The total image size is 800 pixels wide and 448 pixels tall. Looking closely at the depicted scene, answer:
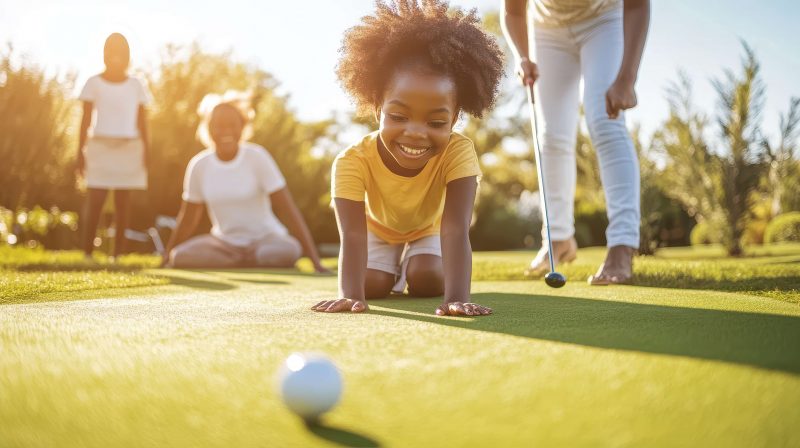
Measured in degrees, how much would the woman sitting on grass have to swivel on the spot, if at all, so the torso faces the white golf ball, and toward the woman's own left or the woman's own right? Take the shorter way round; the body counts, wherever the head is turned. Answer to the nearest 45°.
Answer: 0° — they already face it

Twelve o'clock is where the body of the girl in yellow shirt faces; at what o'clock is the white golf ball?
The white golf ball is roughly at 12 o'clock from the girl in yellow shirt.

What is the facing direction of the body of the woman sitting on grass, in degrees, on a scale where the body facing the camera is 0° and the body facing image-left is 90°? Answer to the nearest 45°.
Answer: approximately 0°

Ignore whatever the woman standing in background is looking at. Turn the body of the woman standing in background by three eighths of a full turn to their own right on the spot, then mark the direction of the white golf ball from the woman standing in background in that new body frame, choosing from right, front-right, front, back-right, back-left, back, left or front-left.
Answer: back-left

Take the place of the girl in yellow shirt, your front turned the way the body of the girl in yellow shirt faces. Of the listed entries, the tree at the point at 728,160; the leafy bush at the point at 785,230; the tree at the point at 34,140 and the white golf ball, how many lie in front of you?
1

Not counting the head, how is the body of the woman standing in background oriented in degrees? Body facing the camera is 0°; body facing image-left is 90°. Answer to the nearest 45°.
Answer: approximately 0°

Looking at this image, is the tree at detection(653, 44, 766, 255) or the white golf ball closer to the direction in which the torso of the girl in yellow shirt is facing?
the white golf ball

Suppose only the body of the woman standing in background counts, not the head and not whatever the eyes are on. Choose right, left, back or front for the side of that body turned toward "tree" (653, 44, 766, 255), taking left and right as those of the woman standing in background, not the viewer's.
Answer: left

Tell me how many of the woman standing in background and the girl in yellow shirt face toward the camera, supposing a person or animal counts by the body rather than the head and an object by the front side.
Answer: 2

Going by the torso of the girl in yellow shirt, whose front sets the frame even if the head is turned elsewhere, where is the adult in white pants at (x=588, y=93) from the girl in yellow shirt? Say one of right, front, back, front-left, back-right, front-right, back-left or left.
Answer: back-left
